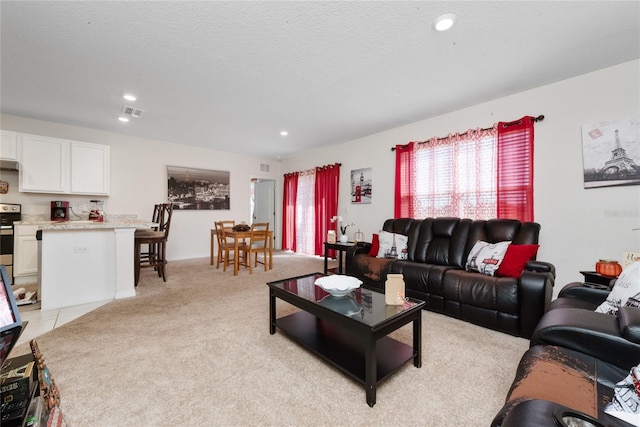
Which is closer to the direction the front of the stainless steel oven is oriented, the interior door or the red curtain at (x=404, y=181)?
the red curtain

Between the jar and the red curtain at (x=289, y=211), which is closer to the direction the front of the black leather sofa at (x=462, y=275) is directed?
the jar

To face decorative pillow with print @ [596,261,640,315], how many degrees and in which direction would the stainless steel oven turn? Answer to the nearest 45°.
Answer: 0° — it already faces it

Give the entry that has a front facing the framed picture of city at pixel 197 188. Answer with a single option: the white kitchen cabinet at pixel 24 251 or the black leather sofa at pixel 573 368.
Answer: the black leather sofa

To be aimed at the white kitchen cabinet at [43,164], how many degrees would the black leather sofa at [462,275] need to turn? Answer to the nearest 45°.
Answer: approximately 45° to its right

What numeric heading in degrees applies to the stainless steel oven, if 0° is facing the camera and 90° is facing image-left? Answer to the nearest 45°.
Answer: approximately 0°

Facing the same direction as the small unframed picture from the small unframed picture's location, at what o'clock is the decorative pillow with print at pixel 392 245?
The decorative pillow with print is roughly at 10 o'clock from the small unframed picture.

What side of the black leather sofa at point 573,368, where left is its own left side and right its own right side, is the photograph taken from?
left

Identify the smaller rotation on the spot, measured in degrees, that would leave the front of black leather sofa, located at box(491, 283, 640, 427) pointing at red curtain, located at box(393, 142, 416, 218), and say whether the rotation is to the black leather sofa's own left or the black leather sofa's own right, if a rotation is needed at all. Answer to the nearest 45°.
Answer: approximately 45° to the black leather sofa's own right
